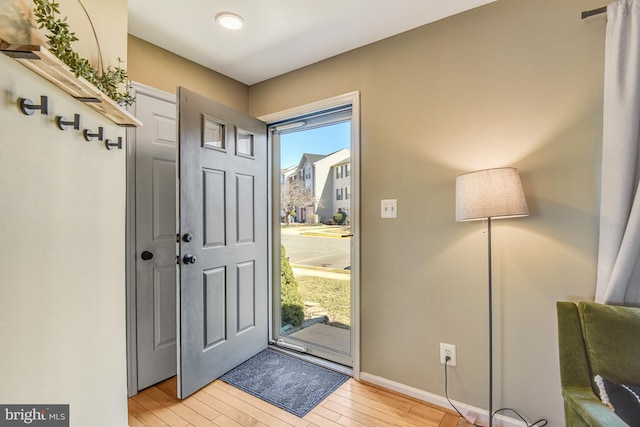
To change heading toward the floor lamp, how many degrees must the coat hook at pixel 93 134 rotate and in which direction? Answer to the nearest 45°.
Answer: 0° — it already faces it

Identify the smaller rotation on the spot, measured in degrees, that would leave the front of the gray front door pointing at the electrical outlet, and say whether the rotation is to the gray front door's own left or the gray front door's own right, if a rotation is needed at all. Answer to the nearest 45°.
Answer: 0° — it already faces it

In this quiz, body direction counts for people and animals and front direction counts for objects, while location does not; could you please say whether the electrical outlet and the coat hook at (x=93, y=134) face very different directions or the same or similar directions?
very different directions

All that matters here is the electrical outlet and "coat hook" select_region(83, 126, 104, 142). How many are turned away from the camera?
0

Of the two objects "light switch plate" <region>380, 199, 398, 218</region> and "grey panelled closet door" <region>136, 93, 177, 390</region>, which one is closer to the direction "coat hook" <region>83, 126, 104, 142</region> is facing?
the light switch plate

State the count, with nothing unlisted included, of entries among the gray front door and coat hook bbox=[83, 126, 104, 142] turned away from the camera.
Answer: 0

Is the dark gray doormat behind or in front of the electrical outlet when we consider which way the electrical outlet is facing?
in front

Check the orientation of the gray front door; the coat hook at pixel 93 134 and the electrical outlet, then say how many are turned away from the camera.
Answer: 0

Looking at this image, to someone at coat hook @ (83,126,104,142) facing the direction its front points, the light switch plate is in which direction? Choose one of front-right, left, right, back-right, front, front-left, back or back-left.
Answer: front-left

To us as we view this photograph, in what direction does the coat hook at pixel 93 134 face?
facing the viewer and to the right of the viewer

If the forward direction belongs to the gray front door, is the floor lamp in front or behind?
in front

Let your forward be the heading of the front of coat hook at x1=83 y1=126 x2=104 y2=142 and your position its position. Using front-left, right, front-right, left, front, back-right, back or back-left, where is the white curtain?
front

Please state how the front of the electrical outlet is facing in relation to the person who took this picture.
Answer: facing the viewer and to the left of the viewer
